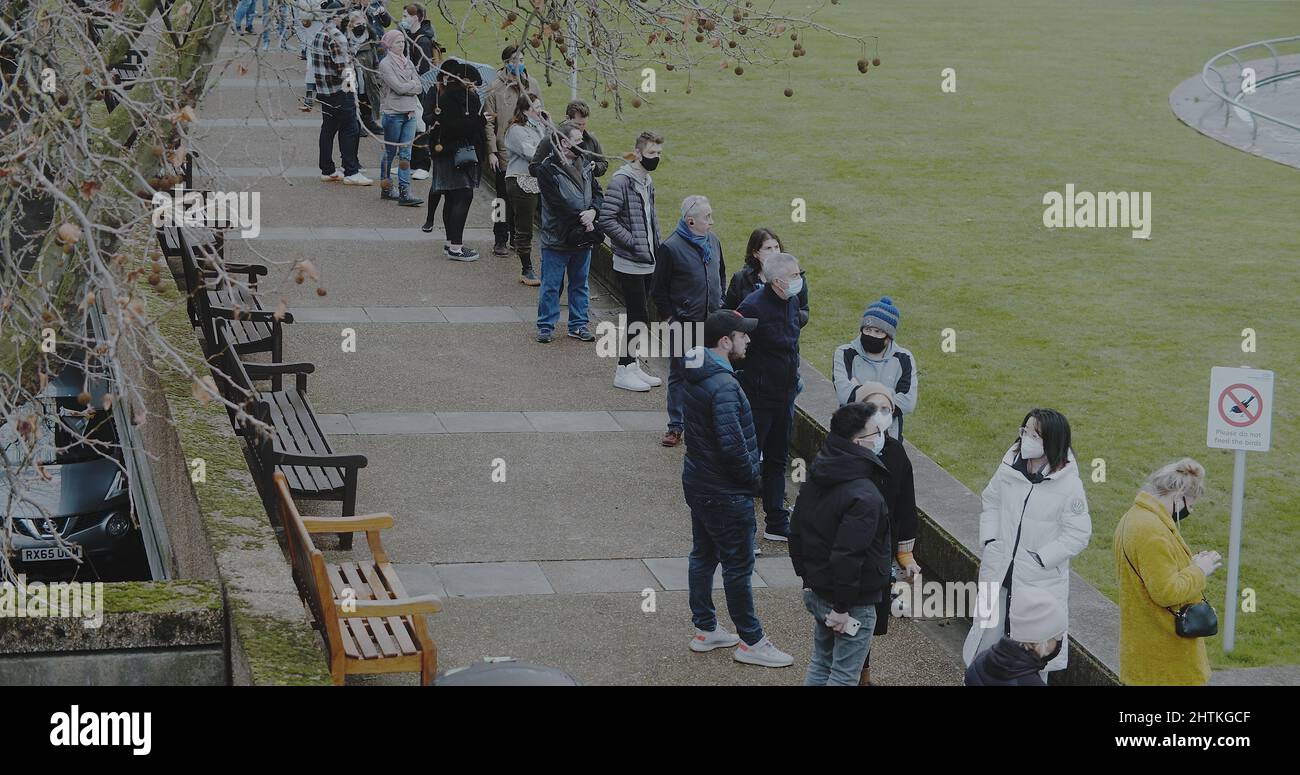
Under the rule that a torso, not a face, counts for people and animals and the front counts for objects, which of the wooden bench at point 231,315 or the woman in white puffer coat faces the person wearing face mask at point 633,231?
the wooden bench

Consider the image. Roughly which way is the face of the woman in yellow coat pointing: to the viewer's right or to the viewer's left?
to the viewer's right

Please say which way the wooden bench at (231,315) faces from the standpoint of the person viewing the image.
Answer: facing to the right of the viewer

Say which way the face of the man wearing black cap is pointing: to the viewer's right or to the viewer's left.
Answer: to the viewer's right

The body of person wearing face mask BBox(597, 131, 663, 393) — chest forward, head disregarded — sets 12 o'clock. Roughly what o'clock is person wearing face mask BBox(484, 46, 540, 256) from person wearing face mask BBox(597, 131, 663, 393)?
person wearing face mask BBox(484, 46, 540, 256) is roughly at 7 o'clock from person wearing face mask BBox(597, 131, 663, 393).

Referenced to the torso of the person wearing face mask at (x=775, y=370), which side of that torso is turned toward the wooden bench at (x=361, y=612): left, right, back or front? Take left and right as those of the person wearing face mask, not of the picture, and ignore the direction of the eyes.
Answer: right

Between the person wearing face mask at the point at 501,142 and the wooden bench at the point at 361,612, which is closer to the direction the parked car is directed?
the wooden bench

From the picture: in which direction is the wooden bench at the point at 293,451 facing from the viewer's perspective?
to the viewer's right

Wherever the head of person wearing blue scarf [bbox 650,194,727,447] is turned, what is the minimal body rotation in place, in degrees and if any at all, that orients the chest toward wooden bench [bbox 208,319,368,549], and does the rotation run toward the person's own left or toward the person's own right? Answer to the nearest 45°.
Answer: approximately 90° to the person's own right
